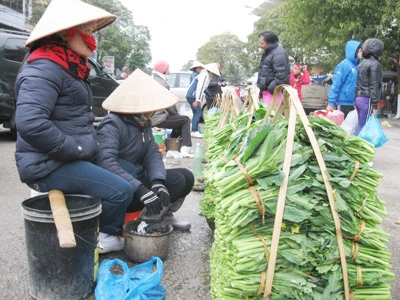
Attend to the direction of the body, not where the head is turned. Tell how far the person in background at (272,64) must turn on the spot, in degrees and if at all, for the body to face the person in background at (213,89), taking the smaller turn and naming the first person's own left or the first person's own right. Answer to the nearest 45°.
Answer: approximately 90° to the first person's own right

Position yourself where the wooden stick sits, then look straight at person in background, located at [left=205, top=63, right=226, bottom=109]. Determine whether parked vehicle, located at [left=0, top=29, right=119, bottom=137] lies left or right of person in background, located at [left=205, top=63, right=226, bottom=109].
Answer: left

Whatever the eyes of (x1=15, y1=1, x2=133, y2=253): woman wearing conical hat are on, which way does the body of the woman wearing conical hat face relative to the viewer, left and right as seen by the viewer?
facing to the right of the viewer

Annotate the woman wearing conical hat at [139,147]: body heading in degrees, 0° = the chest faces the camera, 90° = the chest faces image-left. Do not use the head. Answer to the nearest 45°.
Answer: approximately 315°
